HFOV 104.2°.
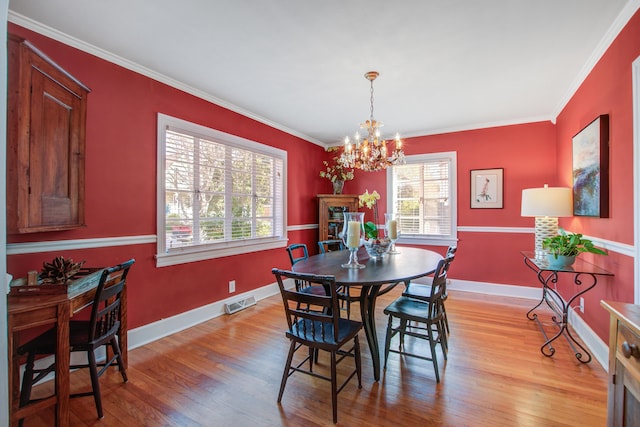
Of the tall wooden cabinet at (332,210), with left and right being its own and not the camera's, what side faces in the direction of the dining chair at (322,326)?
front

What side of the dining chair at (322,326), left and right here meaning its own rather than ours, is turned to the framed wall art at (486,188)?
front

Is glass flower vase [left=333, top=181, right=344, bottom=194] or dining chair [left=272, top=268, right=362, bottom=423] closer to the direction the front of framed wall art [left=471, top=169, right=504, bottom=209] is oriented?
the dining chair

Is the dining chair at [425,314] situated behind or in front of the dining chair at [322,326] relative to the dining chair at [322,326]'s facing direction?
in front

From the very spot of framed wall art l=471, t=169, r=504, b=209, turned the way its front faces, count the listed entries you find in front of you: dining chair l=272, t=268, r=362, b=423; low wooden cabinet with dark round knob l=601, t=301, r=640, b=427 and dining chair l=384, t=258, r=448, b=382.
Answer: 3

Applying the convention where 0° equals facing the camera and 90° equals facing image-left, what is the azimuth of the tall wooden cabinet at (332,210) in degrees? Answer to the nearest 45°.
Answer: approximately 0°

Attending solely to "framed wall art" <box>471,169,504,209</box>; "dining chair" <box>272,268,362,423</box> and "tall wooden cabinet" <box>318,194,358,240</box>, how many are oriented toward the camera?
2

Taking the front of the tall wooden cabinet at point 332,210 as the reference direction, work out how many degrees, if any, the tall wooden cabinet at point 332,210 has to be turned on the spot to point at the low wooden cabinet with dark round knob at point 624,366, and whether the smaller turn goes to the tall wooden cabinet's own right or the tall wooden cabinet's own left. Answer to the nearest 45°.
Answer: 0° — it already faces it

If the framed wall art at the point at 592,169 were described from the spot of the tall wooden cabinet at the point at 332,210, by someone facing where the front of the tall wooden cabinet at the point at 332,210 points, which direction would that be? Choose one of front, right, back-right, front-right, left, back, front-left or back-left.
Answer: front-left

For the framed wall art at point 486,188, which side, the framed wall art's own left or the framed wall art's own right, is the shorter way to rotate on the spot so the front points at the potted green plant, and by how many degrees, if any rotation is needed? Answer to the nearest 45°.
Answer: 0° — it already faces it

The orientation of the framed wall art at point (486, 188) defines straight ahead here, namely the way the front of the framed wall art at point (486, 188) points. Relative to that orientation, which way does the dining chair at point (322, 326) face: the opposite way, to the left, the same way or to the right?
the opposite way

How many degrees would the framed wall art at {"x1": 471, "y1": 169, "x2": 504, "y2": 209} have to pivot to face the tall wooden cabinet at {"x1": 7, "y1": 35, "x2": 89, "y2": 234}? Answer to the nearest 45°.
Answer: approximately 45° to its right

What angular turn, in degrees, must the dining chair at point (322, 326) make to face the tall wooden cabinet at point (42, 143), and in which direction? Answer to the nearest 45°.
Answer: approximately 135° to its left

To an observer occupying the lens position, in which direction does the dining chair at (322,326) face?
facing away from the viewer and to the right of the viewer

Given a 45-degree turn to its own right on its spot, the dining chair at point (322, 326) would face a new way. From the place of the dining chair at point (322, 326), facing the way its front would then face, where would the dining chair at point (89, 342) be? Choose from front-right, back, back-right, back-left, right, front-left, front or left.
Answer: back
